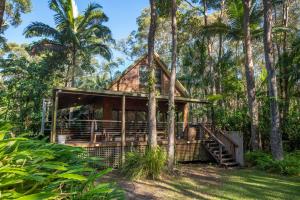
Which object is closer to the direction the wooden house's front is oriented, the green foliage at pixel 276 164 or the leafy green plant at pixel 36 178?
the leafy green plant

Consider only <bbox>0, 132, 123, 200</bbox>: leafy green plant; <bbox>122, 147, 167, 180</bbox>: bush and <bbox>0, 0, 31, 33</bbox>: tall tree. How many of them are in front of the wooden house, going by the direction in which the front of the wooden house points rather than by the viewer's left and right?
2

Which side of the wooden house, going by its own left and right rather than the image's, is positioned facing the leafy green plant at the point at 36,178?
front

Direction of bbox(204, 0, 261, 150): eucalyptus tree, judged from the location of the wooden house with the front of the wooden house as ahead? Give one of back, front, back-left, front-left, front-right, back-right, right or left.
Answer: left

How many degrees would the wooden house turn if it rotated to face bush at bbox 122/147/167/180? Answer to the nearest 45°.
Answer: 0° — it already faces it

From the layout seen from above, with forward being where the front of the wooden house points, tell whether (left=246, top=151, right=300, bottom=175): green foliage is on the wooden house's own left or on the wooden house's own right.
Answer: on the wooden house's own left

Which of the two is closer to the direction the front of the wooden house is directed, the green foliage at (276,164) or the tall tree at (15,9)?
the green foliage

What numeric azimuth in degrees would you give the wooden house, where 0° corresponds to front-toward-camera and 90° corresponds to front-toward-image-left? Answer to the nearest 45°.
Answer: approximately 0°

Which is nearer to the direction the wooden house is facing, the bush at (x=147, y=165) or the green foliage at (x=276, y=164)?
the bush
